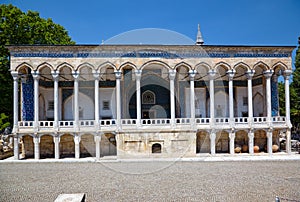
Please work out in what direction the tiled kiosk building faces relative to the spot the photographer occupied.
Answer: facing the viewer

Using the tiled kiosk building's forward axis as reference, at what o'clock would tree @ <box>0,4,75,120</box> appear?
The tree is roughly at 4 o'clock from the tiled kiosk building.
